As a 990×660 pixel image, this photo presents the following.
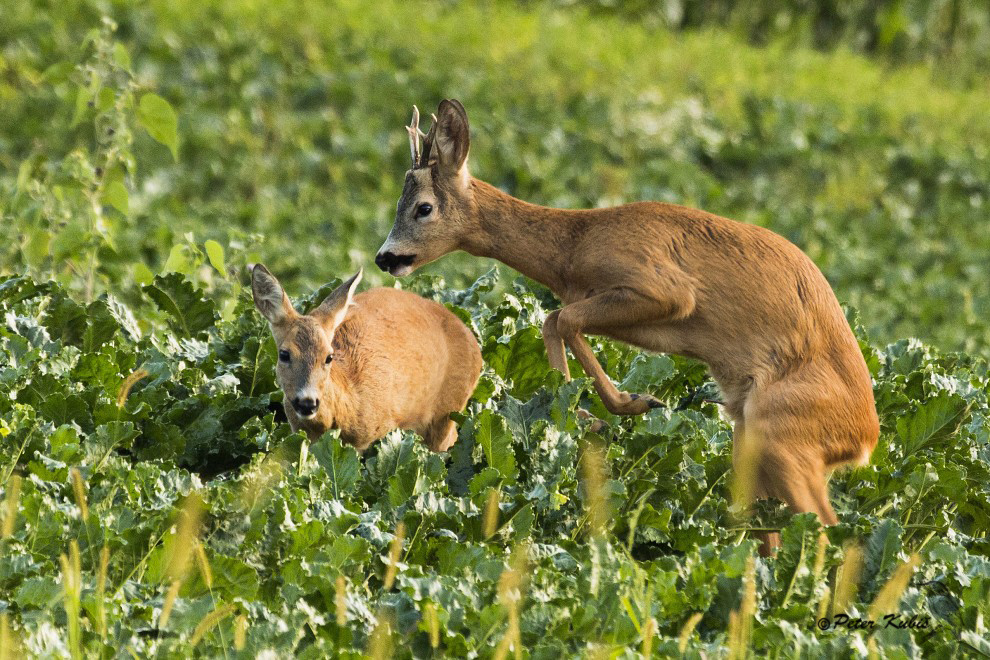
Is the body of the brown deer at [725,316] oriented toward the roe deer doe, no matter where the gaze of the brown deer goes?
yes

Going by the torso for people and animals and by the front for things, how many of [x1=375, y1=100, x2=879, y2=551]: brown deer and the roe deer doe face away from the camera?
0

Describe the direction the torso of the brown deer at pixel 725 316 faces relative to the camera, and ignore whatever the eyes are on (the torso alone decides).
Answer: to the viewer's left

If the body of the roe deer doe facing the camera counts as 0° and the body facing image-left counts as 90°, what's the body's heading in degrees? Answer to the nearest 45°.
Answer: approximately 45°

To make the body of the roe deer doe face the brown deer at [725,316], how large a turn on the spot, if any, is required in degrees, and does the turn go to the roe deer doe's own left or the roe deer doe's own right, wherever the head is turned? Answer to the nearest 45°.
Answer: approximately 135° to the roe deer doe's own left
